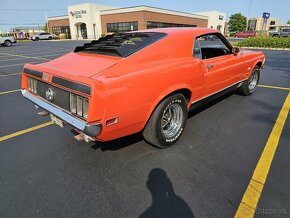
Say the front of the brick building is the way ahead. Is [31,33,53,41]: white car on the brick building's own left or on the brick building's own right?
on the brick building's own right

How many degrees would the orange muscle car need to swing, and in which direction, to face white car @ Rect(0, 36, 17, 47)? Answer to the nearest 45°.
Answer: approximately 90° to its left

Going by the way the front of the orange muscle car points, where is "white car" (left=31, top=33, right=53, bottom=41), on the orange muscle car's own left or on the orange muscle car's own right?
on the orange muscle car's own left

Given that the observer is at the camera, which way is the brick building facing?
facing the viewer and to the left of the viewer

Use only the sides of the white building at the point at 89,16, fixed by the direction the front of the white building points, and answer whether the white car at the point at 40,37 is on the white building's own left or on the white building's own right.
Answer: on the white building's own right

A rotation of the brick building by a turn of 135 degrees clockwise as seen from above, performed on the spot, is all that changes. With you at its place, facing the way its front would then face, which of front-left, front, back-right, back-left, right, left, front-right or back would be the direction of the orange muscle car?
back

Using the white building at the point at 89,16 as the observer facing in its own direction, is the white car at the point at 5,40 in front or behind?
in front

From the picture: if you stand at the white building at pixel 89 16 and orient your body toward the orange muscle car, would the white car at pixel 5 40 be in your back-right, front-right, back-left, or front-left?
front-right

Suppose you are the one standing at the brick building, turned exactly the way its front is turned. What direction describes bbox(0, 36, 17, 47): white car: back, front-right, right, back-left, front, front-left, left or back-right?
front

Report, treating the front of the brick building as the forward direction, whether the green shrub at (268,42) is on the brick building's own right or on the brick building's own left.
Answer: on the brick building's own left

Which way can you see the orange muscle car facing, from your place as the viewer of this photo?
facing away from the viewer and to the right of the viewer
